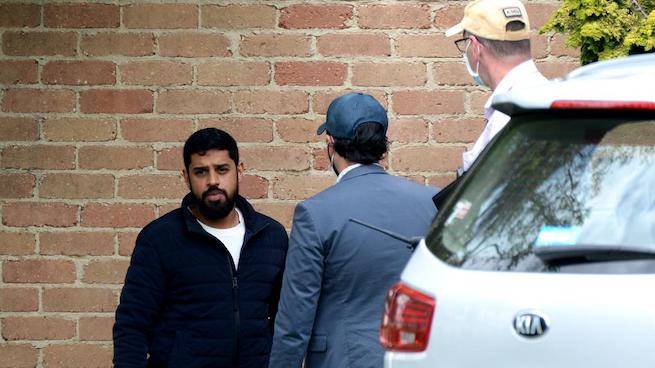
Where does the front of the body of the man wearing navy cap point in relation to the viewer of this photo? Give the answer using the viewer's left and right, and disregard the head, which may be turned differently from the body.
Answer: facing away from the viewer and to the left of the viewer

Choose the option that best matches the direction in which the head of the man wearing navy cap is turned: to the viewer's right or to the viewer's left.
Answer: to the viewer's left

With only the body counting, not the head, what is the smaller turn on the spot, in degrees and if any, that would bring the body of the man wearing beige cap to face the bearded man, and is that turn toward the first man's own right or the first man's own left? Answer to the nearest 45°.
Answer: approximately 45° to the first man's own left

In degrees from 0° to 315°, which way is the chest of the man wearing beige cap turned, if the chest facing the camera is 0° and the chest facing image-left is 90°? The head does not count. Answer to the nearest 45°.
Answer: approximately 135°
